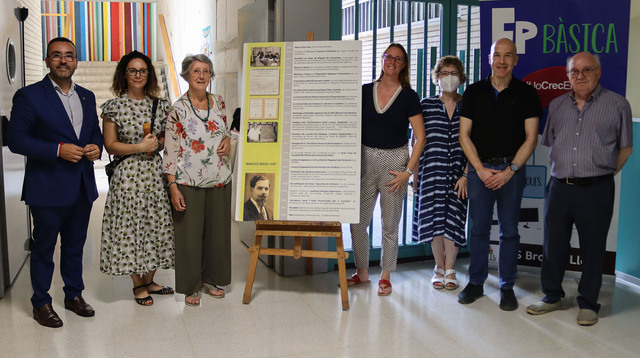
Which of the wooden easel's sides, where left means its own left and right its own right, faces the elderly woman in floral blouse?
right

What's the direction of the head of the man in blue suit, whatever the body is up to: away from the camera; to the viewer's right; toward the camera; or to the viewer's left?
toward the camera

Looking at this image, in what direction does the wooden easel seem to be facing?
toward the camera

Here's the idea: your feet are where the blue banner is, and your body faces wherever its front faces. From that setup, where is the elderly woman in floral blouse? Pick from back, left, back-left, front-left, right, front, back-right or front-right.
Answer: front-right

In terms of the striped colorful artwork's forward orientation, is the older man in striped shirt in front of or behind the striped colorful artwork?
in front

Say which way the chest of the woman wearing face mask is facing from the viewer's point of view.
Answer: toward the camera

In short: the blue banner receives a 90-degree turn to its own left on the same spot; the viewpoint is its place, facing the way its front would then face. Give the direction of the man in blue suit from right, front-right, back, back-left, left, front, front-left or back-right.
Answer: back-right

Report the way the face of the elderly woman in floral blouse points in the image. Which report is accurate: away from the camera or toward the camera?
toward the camera

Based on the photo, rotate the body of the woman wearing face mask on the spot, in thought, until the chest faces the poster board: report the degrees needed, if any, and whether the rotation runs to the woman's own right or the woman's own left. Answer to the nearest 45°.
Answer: approximately 45° to the woman's own right

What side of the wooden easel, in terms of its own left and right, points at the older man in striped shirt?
left

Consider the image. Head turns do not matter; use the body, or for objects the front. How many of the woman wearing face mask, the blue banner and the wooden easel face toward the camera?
3

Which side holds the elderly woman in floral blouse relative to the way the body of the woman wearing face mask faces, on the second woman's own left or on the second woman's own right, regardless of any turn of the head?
on the second woman's own right

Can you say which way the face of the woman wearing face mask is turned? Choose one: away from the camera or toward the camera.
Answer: toward the camera

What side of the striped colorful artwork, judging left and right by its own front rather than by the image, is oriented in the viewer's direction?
front

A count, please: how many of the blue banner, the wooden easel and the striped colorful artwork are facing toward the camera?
3

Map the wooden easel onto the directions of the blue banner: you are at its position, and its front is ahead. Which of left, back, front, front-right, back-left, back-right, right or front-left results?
front-right
